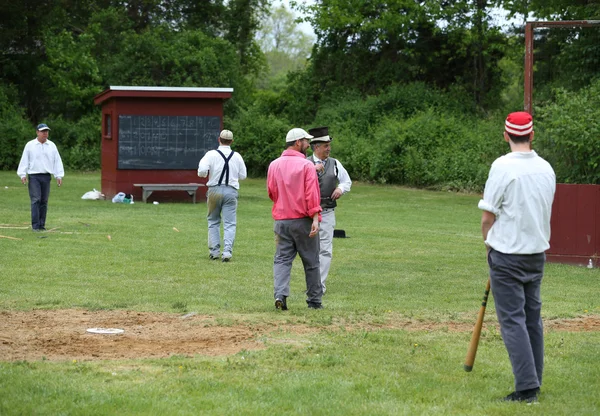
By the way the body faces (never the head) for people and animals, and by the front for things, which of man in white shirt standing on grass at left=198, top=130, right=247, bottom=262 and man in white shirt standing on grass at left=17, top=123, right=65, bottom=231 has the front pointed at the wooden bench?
man in white shirt standing on grass at left=198, top=130, right=247, bottom=262

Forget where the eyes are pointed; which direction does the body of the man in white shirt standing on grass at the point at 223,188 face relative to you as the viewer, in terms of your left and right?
facing away from the viewer

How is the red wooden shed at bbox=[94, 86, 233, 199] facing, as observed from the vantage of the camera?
facing the viewer

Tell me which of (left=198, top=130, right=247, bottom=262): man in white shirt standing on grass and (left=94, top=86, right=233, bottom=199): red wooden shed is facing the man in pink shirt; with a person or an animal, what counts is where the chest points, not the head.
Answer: the red wooden shed

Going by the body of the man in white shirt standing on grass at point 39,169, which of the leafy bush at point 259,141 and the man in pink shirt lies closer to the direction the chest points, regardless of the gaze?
the man in pink shirt

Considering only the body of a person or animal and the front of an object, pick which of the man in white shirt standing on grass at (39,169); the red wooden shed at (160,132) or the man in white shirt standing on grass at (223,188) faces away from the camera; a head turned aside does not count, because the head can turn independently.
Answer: the man in white shirt standing on grass at (223,188)

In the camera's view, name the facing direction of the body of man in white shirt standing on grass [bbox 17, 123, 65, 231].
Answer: toward the camera

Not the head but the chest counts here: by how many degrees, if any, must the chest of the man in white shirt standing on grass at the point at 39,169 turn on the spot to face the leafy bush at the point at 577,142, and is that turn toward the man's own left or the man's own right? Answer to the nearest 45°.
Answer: approximately 90° to the man's own left

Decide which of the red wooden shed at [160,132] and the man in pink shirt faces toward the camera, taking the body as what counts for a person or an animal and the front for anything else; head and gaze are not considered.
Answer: the red wooden shed

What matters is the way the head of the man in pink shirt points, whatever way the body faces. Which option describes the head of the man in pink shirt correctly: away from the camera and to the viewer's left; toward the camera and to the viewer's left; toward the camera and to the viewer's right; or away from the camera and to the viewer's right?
away from the camera and to the viewer's right

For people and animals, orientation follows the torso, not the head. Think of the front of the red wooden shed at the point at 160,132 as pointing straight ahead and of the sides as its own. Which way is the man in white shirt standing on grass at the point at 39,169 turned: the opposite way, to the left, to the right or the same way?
the same way

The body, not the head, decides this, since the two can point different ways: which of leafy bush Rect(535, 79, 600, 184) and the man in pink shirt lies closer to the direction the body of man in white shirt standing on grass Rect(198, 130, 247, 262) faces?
the leafy bush

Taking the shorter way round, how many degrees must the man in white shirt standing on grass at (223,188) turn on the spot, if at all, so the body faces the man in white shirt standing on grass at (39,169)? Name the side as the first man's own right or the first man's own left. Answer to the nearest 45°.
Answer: approximately 45° to the first man's own left

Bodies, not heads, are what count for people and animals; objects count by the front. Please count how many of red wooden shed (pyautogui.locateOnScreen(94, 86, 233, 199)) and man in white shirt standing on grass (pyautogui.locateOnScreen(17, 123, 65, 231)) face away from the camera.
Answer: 0

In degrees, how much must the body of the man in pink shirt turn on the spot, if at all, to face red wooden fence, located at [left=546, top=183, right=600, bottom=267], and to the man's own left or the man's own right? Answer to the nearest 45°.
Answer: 0° — they already face it

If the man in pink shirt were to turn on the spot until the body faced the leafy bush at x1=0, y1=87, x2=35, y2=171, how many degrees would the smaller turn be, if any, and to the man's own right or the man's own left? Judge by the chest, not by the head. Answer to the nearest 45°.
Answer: approximately 45° to the man's own left

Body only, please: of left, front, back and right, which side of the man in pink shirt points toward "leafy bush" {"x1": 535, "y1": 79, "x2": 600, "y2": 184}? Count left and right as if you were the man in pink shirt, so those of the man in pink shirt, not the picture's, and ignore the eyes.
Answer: front

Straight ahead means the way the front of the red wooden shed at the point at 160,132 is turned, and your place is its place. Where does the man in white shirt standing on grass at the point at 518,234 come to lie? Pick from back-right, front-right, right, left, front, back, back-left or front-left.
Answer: front

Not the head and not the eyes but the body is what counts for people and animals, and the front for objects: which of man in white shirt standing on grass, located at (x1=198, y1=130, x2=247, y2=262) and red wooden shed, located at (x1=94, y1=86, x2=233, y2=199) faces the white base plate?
the red wooden shed

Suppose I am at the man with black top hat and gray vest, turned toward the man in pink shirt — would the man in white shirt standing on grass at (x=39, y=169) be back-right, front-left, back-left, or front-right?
back-right
